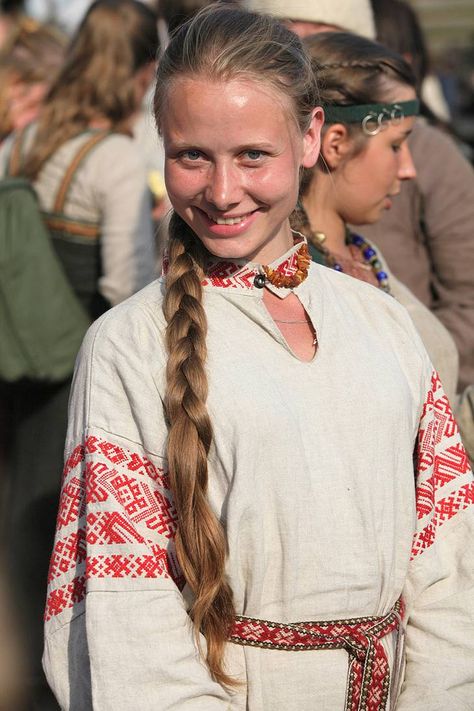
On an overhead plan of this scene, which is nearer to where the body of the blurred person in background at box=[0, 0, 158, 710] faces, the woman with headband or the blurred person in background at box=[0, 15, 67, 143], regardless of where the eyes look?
the blurred person in background

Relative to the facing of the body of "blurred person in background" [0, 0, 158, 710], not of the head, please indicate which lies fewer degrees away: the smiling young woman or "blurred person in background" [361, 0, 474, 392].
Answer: the blurred person in background

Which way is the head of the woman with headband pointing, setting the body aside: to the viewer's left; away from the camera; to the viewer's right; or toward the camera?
to the viewer's right

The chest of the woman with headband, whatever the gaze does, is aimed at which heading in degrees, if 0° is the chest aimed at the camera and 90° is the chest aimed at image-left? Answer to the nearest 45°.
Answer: approximately 270°

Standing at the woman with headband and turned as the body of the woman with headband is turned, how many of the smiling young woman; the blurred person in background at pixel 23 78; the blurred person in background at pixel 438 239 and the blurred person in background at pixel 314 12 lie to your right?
1

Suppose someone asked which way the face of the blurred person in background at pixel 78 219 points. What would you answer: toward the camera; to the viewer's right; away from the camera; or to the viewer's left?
away from the camera

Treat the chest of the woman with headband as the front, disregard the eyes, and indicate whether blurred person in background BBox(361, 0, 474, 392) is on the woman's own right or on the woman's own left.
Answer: on the woman's own left

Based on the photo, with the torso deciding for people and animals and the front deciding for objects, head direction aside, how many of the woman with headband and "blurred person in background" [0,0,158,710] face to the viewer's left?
0

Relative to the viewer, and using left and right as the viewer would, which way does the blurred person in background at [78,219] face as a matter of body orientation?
facing away from the viewer and to the right of the viewer

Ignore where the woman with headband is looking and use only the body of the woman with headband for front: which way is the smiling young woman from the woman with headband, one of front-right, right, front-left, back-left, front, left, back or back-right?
right

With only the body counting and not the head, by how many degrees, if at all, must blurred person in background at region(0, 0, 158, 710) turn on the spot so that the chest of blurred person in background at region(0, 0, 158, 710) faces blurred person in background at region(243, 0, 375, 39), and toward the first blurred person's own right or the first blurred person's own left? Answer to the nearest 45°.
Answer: approximately 45° to the first blurred person's own right

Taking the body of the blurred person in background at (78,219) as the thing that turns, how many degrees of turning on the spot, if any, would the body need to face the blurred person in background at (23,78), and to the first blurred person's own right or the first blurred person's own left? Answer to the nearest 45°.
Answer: approximately 45° to the first blurred person's own left
